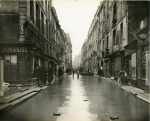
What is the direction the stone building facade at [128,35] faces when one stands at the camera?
facing to the left of the viewer
